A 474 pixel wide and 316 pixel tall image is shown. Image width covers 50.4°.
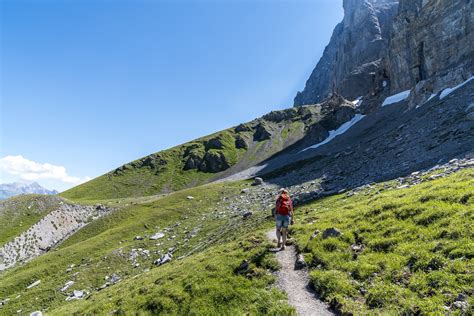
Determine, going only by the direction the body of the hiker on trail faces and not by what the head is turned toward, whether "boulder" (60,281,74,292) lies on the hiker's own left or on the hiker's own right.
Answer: on the hiker's own left

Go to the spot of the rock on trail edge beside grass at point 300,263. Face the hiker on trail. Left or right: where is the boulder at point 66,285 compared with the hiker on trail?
left

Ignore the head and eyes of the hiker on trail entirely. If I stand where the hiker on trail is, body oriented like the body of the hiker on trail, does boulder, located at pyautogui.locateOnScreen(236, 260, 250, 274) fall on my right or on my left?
on my left

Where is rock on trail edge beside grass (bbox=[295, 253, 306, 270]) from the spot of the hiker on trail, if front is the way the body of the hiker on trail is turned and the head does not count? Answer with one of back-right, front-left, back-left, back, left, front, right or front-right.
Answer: back

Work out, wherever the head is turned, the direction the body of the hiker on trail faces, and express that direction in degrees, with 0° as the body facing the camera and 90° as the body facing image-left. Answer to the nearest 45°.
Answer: approximately 180°

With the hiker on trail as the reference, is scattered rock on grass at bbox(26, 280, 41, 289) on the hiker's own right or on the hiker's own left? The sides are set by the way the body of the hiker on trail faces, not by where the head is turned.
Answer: on the hiker's own left
